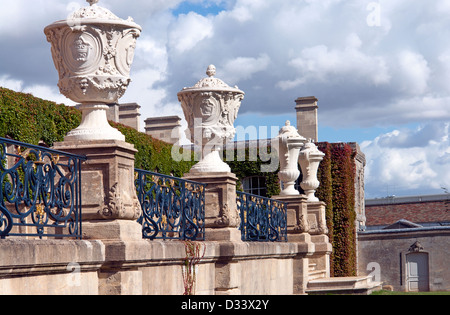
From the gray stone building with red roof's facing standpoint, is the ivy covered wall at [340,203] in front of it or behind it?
in front

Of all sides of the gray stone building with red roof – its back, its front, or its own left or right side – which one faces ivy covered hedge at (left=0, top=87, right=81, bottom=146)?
front

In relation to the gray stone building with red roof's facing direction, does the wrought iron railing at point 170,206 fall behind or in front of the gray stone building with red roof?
in front

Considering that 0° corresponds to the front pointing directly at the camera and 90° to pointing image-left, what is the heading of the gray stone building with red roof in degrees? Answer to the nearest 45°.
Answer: approximately 0°

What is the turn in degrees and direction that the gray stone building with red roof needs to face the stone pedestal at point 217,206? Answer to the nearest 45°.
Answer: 0° — it already faces it

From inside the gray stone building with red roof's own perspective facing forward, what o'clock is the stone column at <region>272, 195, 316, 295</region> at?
The stone column is roughly at 12 o'clock from the gray stone building with red roof.

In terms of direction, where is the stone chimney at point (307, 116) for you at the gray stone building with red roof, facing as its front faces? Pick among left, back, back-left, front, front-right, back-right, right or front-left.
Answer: front-right

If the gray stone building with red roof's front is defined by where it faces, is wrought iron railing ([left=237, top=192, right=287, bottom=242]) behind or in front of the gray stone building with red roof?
in front
